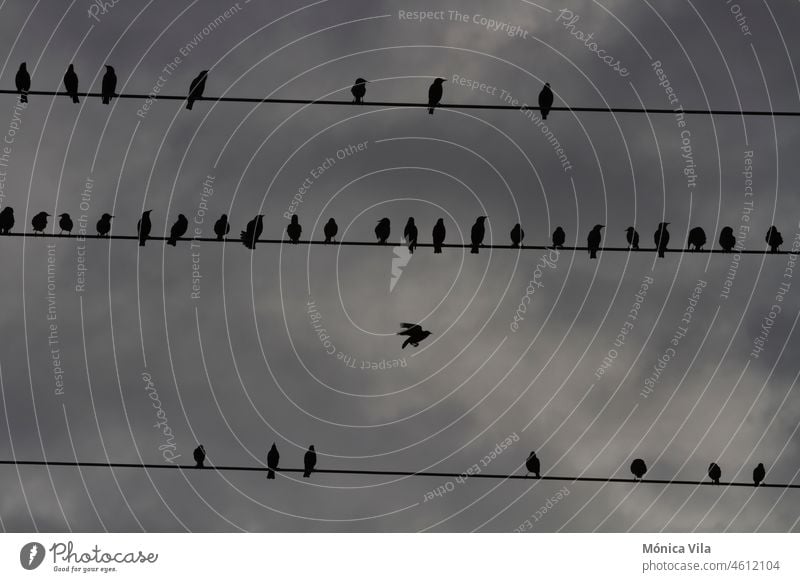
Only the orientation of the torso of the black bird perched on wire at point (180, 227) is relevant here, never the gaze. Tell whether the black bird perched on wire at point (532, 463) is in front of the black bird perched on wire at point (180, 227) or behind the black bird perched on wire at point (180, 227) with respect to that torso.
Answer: in front

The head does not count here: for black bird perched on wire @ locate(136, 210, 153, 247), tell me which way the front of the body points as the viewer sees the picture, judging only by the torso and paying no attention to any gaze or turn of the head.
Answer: to the viewer's right

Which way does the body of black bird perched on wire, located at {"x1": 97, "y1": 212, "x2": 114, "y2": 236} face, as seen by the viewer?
to the viewer's right

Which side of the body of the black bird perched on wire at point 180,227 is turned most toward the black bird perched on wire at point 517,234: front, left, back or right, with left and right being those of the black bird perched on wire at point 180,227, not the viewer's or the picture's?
front

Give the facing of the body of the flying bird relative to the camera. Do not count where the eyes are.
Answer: to the viewer's right
